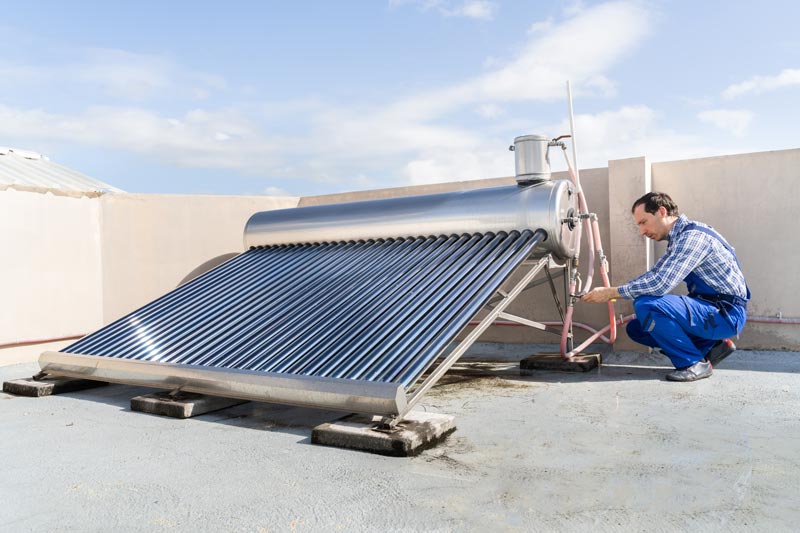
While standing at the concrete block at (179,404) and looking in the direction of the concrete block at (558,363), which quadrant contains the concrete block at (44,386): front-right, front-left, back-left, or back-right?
back-left

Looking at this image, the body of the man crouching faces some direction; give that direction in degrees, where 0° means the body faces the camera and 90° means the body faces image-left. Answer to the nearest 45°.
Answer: approximately 90°

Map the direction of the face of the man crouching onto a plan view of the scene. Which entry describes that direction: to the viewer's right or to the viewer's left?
to the viewer's left

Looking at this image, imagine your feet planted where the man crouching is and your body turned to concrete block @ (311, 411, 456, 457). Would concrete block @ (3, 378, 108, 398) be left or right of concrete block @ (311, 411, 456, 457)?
right

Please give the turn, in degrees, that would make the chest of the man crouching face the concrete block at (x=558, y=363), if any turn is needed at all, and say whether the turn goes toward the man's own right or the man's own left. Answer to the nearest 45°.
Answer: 0° — they already face it

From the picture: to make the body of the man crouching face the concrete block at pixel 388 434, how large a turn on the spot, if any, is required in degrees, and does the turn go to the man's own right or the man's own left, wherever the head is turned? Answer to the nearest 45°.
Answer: approximately 45° to the man's own left
